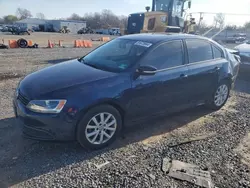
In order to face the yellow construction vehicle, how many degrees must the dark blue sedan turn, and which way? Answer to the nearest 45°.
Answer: approximately 135° to its right
